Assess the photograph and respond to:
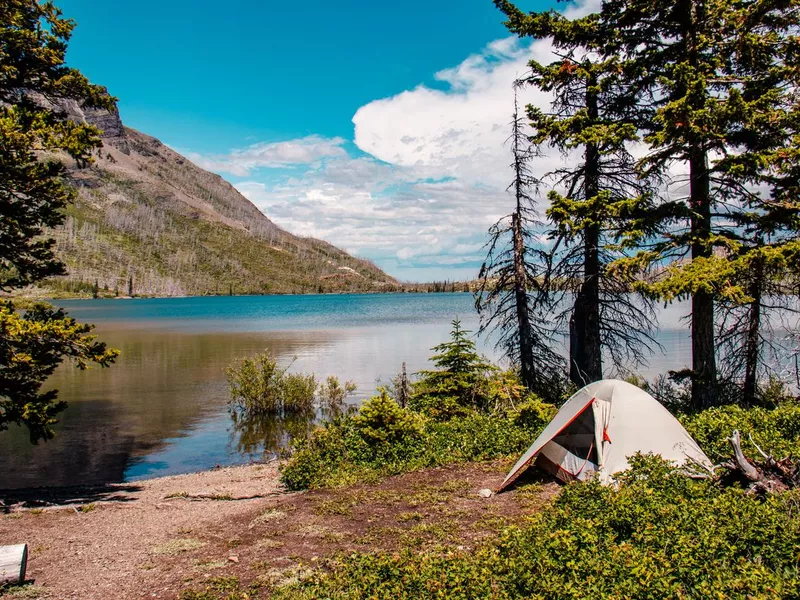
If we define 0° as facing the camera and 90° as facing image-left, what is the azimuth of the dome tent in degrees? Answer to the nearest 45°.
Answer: approximately 45°

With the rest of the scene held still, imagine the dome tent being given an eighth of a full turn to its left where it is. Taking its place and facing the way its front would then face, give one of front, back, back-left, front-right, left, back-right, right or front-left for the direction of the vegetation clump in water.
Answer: back-right

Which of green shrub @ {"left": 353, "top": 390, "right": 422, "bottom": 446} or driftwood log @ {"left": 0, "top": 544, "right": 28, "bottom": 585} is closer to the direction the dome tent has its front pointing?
the driftwood log

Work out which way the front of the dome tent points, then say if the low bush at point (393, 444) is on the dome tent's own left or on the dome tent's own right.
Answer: on the dome tent's own right

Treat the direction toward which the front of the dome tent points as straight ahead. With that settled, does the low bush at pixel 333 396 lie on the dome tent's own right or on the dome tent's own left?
on the dome tent's own right

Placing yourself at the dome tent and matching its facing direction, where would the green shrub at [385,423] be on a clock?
The green shrub is roughly at 2 o'clock from the dome tent.

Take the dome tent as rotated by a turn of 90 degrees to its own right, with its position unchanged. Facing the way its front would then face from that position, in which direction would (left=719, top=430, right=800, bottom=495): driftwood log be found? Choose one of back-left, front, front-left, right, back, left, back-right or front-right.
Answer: back
